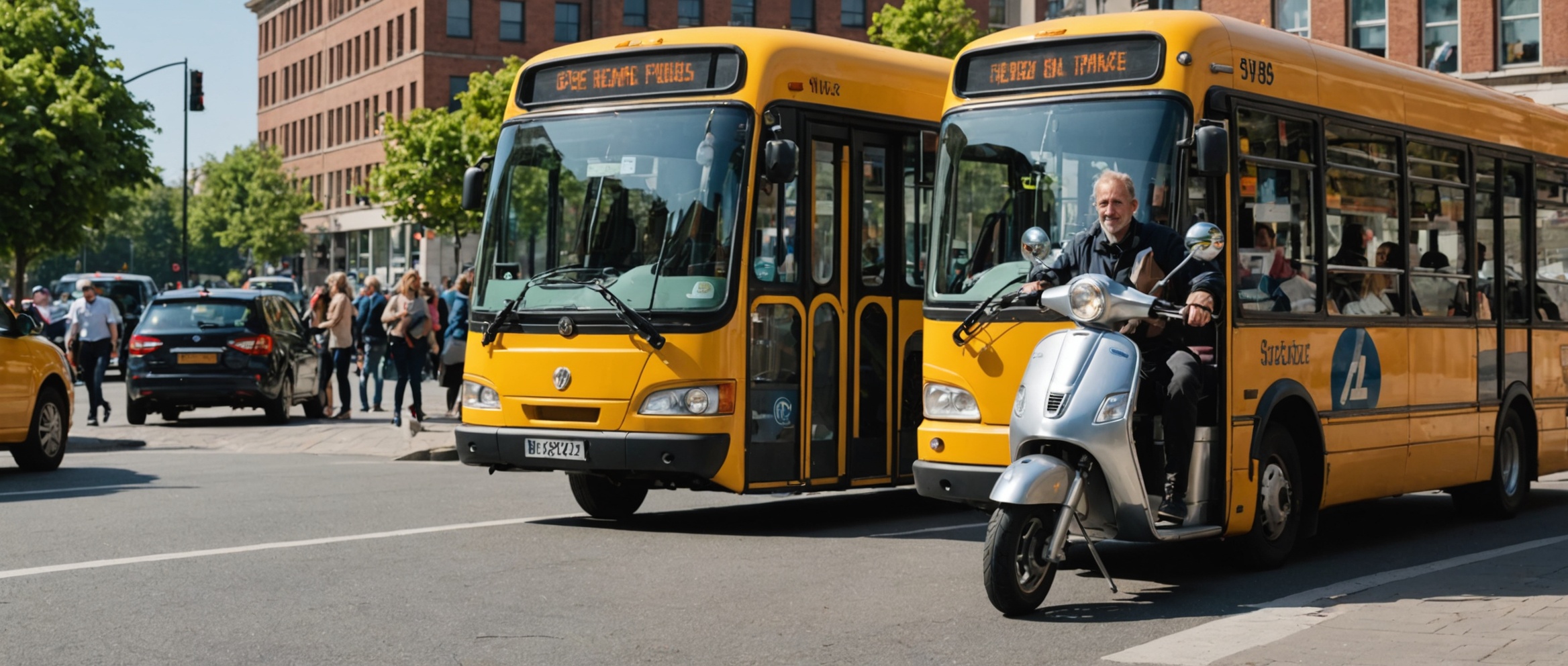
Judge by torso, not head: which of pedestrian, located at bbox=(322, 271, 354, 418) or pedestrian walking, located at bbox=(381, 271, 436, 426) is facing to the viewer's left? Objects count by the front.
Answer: pedestrian, located at bbox=(322, 271, 354, 418)

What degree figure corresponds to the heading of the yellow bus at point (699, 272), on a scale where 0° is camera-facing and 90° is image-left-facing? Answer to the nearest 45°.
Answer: approximately 45°

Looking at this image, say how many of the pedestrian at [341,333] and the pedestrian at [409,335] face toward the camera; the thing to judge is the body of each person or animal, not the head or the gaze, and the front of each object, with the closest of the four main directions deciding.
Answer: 1

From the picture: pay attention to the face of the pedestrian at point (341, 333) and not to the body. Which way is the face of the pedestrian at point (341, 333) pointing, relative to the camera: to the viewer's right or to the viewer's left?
to the viewer's left

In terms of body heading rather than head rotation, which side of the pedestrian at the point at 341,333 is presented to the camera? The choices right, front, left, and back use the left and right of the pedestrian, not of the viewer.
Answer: left

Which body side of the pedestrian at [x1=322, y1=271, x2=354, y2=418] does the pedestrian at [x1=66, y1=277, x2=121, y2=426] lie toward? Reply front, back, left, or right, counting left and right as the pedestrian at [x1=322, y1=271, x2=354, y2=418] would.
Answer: front

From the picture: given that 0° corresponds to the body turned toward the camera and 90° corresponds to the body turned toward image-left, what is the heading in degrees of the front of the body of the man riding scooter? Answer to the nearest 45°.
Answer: approximately 45°
